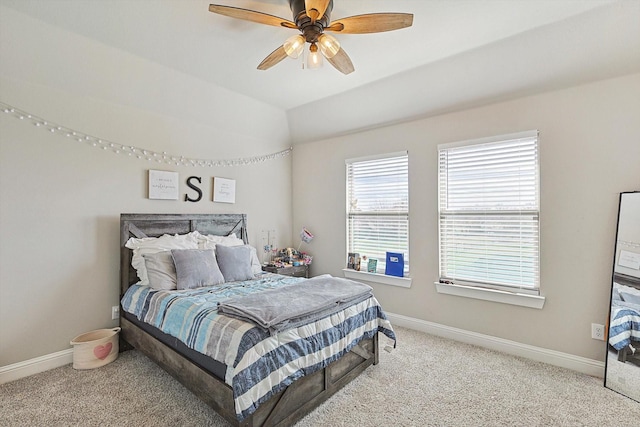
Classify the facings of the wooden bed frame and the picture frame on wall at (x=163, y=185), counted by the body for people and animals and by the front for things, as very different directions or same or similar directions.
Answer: same or similar directions

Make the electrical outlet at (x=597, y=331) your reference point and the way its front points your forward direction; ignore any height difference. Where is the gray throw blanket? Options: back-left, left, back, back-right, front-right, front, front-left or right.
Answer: front-right

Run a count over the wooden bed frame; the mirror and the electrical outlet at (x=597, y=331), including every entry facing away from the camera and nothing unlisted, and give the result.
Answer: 0

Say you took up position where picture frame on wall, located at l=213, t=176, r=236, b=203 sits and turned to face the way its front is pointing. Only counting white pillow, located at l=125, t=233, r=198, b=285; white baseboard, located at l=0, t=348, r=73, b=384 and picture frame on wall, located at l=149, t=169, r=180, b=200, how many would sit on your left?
0

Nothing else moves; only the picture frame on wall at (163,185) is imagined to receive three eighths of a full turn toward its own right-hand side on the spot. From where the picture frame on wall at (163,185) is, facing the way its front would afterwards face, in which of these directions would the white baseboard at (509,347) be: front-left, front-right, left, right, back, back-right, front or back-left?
back-left

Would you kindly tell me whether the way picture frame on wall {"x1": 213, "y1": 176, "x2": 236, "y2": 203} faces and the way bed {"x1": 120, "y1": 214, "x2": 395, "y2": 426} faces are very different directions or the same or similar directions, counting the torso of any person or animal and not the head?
same or similar directions

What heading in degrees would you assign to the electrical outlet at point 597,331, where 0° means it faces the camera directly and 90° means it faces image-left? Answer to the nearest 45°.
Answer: approximately 0°

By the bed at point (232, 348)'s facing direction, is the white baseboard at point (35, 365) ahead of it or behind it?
behind

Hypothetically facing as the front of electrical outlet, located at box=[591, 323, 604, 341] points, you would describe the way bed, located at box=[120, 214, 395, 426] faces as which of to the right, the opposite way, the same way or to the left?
to the left

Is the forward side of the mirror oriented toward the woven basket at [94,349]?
yes

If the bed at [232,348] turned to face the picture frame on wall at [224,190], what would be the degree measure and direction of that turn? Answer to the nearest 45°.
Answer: approximately 135° to its left

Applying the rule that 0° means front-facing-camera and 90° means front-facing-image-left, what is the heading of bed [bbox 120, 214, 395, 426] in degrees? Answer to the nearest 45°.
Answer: approximately 315°

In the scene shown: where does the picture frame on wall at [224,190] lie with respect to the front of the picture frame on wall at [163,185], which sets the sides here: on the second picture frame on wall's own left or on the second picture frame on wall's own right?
on the second picture frame on wall's own left

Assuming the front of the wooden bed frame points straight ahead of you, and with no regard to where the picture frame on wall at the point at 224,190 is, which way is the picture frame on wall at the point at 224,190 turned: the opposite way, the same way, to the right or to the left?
the same way

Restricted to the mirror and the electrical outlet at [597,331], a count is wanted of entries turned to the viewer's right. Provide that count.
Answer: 0

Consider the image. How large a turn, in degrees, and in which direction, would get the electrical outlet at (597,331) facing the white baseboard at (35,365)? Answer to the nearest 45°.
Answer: approximately 45° to its right

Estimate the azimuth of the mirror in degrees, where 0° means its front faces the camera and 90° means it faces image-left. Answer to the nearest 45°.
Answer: approximately 45°
